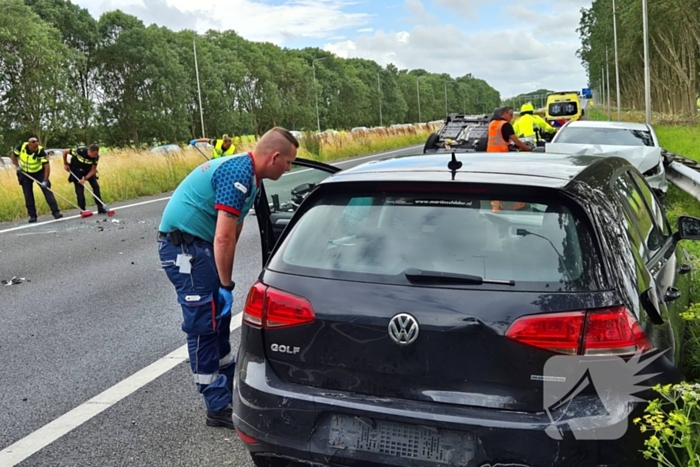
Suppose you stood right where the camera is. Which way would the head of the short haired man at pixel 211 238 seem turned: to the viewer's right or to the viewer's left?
to the viewer's right

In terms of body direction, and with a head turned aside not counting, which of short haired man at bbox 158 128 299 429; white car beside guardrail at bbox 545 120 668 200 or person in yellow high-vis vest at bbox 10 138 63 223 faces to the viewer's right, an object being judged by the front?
the short haired man

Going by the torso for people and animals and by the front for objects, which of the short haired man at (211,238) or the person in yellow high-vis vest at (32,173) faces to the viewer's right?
the short haired man

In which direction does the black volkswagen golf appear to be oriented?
away from the camera

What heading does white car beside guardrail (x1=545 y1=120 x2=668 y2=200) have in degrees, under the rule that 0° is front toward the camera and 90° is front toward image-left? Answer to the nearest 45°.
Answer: approximately 0°

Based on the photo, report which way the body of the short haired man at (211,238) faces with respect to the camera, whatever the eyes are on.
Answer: to the viewer's right

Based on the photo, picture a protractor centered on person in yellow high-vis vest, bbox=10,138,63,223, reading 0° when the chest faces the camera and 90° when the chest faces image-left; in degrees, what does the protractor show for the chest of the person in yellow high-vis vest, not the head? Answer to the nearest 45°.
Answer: approximately 0°
